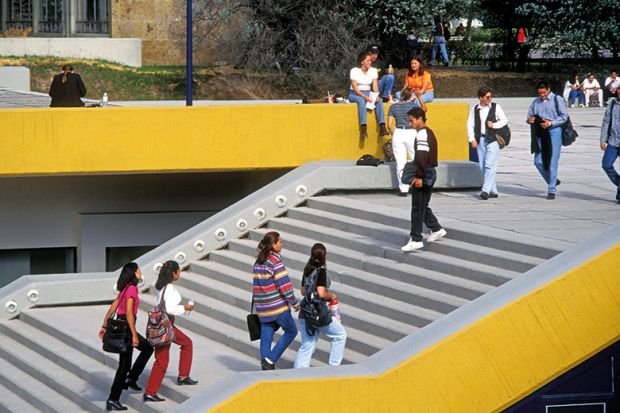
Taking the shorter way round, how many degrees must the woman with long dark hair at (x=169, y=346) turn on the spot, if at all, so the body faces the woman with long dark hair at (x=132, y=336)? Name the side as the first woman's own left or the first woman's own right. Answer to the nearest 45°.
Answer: approximately 180°

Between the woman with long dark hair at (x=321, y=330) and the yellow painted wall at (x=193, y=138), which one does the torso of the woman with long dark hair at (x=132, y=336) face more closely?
the woman with long dark hair

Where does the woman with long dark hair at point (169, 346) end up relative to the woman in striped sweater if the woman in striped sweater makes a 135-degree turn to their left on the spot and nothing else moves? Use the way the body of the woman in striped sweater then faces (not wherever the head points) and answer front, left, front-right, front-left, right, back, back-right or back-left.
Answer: front

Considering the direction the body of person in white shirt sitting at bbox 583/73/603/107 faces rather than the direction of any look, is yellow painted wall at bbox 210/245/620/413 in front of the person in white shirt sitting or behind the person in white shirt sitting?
in front

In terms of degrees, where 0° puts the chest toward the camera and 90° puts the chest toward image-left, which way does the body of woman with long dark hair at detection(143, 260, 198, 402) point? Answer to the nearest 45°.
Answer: approximately 270°

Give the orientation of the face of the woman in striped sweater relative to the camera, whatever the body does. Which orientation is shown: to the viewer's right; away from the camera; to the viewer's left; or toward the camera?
to the viewer's right

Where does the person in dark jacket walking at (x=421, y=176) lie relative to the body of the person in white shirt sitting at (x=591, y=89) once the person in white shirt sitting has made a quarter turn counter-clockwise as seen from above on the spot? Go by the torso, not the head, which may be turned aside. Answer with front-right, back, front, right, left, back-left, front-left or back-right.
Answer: right

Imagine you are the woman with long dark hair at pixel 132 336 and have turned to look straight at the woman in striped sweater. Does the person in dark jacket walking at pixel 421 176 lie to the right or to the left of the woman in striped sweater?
left

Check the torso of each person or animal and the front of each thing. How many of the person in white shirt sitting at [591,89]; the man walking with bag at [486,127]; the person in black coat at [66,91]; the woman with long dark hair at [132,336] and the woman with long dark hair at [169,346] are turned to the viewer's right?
2

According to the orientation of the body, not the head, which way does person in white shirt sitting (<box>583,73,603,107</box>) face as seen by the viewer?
toward the camera

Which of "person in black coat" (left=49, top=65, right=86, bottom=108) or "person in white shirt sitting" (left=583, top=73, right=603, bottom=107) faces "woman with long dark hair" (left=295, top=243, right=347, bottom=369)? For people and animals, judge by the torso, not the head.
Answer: the person in white shirt sitting

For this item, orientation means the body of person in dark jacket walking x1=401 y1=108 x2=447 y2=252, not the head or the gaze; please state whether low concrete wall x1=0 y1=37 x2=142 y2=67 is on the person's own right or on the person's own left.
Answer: on the person's own right

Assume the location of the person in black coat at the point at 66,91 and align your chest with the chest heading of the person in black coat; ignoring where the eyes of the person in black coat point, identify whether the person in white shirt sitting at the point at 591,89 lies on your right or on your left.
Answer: on your right

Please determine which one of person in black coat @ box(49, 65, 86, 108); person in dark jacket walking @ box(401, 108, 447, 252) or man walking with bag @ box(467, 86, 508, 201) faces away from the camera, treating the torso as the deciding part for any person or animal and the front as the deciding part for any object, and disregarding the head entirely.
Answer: the person in black coat

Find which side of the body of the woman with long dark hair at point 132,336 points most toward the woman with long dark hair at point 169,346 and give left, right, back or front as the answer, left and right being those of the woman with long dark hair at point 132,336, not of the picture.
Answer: front

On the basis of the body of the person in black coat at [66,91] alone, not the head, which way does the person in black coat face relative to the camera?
away from the camera

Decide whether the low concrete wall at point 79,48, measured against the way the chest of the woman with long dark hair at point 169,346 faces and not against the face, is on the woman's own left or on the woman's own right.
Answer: on the woman's own left

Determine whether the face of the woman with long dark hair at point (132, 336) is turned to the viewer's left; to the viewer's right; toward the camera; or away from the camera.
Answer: to the viewer's right
